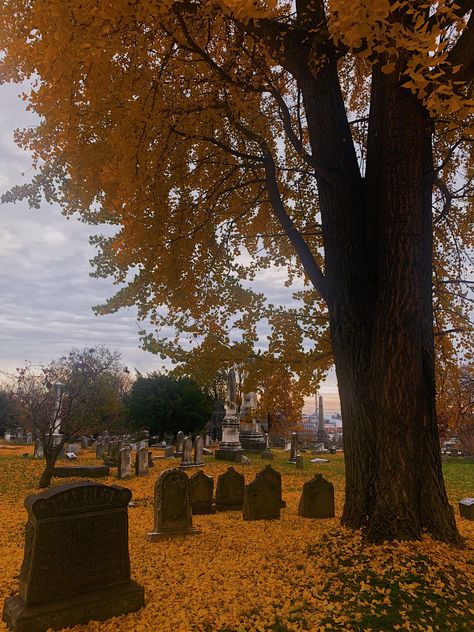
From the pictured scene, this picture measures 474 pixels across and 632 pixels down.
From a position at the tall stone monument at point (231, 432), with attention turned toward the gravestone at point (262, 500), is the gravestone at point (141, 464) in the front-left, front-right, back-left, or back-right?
front-right

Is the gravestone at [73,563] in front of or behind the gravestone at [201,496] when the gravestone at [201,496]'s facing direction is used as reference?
in front

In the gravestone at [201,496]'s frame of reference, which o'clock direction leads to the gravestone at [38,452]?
the gravestone at [38,452] is roughly at 5 o'clock from the gravestone at [201,496].

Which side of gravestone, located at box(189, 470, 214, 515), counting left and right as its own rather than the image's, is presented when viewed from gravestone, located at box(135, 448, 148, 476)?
back

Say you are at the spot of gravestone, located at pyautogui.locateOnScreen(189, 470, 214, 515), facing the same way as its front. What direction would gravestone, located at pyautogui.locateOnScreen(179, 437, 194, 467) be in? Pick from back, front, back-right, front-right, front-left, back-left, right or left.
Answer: back

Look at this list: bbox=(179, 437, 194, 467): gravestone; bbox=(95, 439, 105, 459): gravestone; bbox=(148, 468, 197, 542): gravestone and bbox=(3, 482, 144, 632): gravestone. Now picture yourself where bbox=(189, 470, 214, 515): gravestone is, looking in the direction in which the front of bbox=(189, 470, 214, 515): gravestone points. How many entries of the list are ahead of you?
2

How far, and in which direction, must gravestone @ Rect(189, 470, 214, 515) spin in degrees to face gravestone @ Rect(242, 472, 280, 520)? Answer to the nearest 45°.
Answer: approximately 45° to its left

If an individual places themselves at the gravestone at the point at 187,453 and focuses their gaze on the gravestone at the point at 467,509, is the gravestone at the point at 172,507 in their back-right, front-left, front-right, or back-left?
front-right

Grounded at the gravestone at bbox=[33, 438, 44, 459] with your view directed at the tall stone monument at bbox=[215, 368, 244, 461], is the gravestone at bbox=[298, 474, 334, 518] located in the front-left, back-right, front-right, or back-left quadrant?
front-right

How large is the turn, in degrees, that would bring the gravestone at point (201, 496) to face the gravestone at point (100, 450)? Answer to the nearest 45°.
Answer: approximately 180°

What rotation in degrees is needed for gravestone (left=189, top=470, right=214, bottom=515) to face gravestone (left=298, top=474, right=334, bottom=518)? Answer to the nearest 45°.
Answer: approximately 90° to its left

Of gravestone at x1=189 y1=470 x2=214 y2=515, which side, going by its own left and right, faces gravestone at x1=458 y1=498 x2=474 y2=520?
left

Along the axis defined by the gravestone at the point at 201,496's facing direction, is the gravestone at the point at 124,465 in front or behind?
behind

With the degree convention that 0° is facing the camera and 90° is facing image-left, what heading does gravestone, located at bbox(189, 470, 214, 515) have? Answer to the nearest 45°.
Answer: approximately 0°

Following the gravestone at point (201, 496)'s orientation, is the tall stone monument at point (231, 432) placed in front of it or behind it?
behind

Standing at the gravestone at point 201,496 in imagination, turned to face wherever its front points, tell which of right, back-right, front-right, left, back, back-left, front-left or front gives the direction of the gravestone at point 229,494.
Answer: back-left
